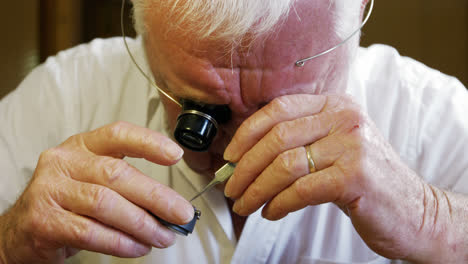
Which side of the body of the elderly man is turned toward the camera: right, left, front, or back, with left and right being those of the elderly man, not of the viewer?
front
